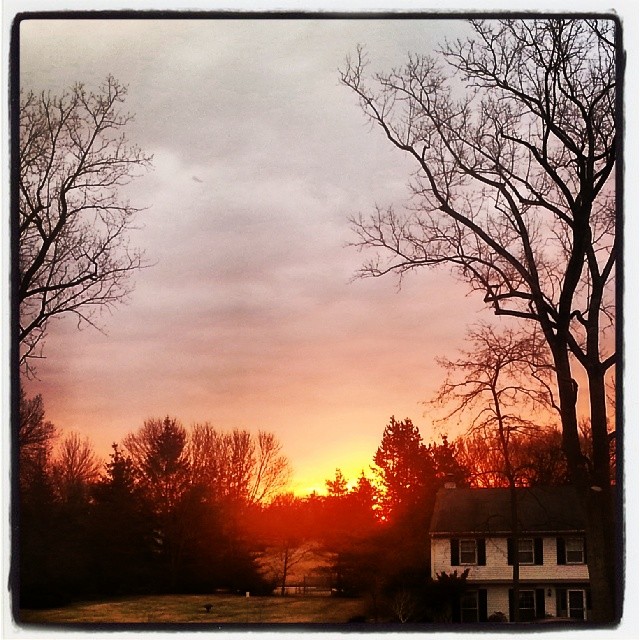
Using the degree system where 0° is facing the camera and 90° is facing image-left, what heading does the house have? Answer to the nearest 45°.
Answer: approximately 0°

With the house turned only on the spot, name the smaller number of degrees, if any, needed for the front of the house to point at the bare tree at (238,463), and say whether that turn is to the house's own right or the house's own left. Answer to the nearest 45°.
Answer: approximately 90° to the house's own right

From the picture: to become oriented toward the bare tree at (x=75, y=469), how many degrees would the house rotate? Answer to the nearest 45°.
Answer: approximately 90° to its right

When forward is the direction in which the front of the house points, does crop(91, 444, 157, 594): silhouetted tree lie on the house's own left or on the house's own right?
on the house's own right

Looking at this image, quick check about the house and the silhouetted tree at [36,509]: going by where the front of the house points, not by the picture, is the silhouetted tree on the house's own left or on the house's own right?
on the house's own right

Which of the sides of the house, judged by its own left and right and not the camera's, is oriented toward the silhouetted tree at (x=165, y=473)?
right
